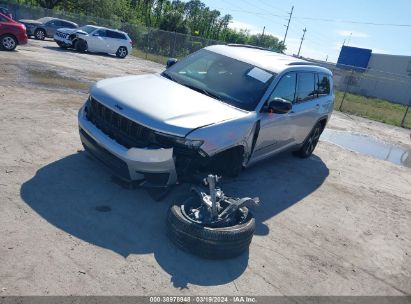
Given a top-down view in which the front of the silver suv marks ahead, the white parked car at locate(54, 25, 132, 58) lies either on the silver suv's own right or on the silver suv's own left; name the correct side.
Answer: on the silver suv's own right

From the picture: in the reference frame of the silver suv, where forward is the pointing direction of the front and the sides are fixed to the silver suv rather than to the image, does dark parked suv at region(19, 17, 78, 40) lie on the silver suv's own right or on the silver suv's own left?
on the silver suv's own right

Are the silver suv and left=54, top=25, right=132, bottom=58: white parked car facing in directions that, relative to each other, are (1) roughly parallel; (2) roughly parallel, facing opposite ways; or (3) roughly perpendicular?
roughly parallel

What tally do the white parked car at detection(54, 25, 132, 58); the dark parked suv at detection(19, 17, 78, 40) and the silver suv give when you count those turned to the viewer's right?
0

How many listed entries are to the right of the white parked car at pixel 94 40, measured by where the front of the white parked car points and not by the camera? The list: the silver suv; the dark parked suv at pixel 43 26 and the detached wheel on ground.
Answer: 1

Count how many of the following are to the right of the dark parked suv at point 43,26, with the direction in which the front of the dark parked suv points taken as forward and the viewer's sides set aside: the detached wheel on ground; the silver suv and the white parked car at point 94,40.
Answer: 0

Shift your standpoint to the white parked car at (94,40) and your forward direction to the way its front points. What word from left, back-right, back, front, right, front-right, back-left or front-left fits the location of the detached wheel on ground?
front-left

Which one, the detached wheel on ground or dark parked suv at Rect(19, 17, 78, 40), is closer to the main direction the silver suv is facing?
the detached wheel on ground

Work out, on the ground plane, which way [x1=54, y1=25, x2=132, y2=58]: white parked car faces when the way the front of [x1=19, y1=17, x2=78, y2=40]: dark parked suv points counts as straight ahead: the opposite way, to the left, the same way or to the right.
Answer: the same way

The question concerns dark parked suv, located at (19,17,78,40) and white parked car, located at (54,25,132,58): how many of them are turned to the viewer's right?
0

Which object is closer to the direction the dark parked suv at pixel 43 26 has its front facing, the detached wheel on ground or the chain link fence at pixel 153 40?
the detached wheel on ground

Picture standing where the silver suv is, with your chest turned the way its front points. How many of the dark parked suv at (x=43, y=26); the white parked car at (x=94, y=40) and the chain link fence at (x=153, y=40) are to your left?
0

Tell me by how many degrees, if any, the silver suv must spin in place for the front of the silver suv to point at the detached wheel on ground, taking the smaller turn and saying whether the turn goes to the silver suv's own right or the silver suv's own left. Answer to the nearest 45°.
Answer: approximately 45° to the silver suv's own left

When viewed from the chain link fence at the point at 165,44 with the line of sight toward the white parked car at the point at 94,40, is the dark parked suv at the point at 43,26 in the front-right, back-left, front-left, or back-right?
front-right

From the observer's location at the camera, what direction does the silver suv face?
facing the viewer and to the left of the viewer

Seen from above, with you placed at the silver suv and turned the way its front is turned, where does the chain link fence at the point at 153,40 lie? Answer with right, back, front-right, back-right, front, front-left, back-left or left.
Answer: back-right

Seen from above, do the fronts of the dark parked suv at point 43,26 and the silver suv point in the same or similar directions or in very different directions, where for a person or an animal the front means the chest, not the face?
same or similar directions
